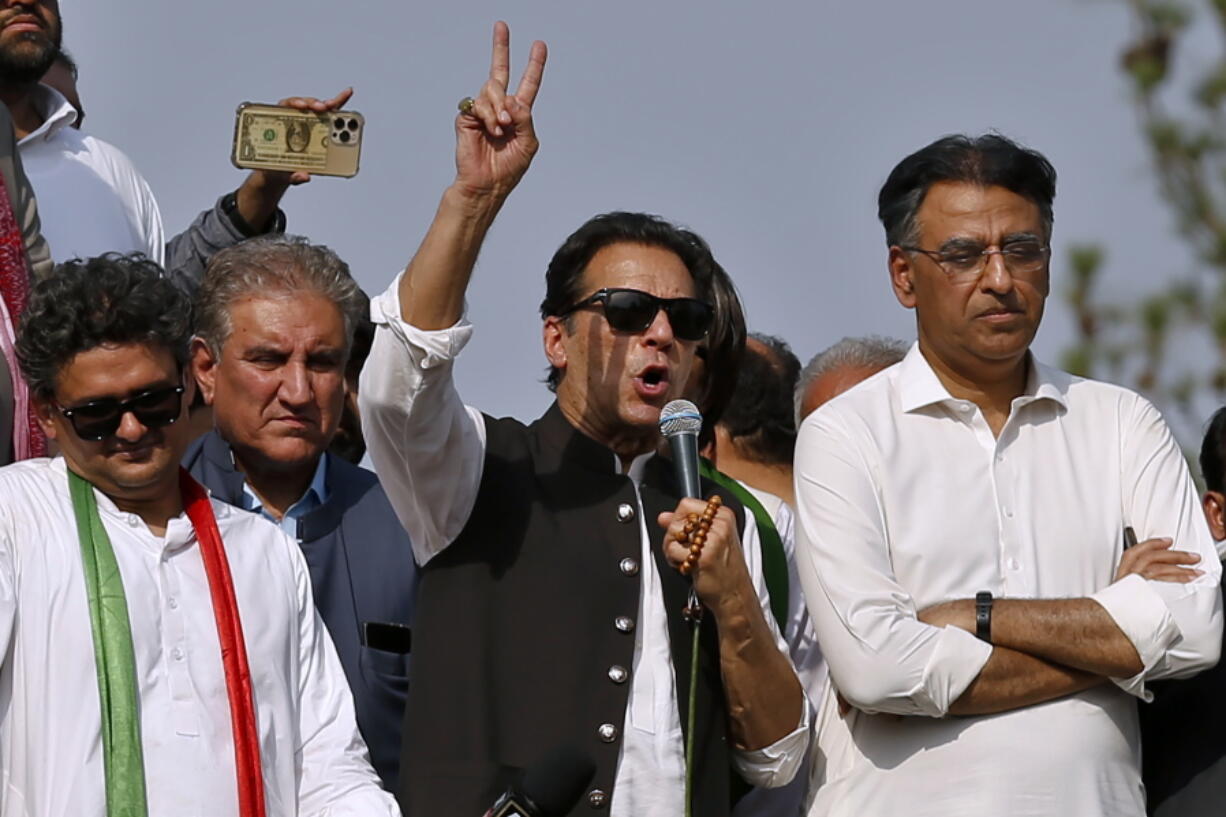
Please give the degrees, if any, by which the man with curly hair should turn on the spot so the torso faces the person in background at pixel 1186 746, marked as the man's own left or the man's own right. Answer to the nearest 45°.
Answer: approximately 90° to the man's own left

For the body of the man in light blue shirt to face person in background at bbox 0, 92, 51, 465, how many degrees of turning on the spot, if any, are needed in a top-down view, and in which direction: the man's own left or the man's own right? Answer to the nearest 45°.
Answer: approximately 90° to the man's own right

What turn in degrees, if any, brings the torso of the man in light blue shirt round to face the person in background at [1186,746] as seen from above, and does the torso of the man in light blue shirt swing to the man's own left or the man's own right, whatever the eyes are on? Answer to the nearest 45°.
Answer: approximately 45° to the man's own left

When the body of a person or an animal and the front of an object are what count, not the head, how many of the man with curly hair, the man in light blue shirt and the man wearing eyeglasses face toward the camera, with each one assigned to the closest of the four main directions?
3

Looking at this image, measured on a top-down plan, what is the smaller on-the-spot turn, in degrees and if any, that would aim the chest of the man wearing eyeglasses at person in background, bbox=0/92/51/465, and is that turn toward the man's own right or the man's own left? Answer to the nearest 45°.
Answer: approximately 90° to the man's own right

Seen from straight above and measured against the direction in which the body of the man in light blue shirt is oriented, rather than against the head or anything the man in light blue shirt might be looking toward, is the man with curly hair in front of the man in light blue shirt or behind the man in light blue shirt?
in front

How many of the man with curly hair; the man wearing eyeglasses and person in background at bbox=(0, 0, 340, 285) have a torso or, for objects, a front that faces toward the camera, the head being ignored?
3

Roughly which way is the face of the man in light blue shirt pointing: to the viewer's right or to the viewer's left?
to the viewer's right

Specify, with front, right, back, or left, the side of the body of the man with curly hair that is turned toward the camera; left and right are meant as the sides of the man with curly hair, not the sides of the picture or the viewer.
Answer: front

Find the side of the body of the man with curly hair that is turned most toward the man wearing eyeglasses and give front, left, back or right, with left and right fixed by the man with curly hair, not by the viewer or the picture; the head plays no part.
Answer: left

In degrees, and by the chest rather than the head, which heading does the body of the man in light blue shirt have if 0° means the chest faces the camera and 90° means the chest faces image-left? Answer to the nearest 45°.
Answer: approximately 0°

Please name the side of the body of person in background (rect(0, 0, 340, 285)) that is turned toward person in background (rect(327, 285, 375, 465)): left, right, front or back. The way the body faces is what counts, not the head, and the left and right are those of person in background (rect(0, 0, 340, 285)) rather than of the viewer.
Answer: left

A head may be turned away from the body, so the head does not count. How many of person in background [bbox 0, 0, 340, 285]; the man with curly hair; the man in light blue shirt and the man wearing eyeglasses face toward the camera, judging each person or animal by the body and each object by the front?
4
